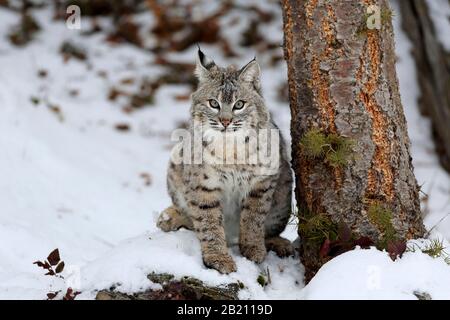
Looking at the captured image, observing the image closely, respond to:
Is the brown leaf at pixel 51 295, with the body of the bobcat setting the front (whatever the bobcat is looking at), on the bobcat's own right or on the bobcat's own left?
on the bobcat's own right

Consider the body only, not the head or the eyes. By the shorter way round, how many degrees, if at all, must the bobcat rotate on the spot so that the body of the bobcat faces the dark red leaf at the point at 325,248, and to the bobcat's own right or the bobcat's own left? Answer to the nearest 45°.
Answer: approximately 45° to the bobcat's own left

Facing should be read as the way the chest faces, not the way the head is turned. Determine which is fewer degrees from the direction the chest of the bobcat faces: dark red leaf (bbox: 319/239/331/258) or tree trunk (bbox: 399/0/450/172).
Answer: the dark red leaf

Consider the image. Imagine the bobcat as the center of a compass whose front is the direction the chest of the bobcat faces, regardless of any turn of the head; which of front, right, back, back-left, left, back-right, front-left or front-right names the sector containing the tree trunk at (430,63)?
back-left

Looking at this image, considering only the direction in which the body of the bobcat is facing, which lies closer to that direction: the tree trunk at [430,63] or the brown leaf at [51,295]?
the brown leaf

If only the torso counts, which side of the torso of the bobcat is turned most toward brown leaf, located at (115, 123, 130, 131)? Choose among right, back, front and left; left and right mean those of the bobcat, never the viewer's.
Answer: back

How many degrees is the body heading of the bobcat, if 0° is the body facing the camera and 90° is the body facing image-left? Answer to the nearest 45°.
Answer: approximately 0°

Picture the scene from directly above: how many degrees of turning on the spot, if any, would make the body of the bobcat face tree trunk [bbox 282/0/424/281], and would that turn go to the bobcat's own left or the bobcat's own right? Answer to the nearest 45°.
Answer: approximately 45° to the bobcat's own left
